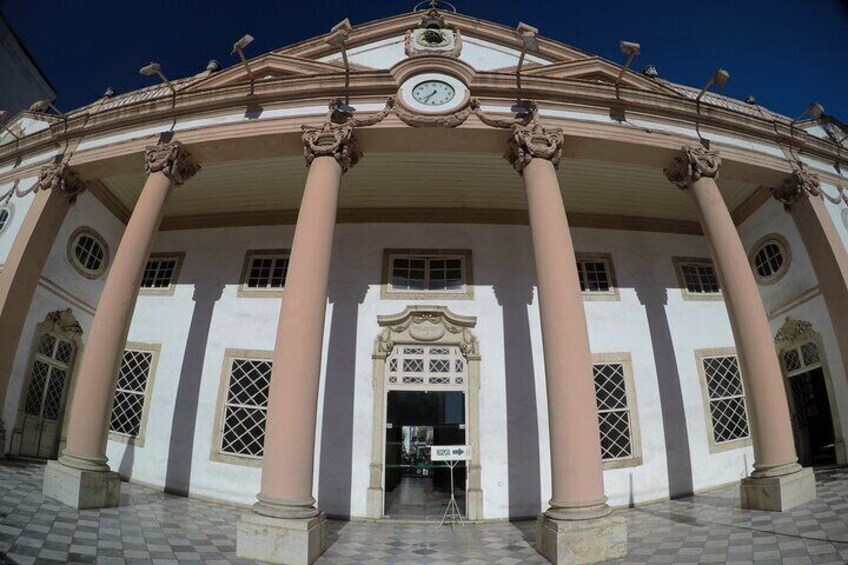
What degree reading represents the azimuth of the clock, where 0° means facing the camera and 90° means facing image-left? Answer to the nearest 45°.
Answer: approximately 0°

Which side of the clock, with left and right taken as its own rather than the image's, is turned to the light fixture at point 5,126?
right

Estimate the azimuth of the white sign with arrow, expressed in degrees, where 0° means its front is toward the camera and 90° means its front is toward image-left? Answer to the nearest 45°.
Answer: approximately 0°

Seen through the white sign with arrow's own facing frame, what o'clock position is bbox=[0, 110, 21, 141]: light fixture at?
The light fixture is roughly at 3 o'clock from the white sign with arrow.

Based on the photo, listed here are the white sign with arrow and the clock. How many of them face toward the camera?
2
